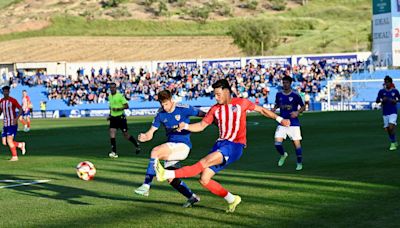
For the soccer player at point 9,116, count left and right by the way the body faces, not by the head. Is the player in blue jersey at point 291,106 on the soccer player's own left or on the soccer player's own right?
on the soccer player's own left

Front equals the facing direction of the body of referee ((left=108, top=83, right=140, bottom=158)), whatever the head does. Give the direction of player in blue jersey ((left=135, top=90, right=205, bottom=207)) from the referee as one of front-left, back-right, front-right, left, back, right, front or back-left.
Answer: front-left

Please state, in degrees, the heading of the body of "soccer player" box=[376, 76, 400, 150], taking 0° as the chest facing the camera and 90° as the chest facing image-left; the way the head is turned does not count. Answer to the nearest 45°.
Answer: approximately 0°

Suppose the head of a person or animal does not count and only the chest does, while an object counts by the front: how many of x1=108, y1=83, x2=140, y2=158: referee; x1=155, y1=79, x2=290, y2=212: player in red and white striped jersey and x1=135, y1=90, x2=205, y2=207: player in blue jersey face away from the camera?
0

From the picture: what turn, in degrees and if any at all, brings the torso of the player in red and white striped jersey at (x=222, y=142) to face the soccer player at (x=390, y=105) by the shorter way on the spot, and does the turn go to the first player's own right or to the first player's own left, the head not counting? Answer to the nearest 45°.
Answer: approximately 180°

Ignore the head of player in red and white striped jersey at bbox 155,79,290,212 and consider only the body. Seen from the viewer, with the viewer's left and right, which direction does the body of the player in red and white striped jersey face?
facing the viewer and to the left of the viewer

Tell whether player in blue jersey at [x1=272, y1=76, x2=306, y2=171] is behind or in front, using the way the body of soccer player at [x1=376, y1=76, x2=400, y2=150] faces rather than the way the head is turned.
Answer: in front

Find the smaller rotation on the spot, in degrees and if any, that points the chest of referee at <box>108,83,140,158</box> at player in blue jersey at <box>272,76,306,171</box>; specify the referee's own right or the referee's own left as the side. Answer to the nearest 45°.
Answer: approximately 90° to the referee's own left

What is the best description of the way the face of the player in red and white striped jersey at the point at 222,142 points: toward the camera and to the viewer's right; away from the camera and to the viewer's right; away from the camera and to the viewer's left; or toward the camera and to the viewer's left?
toward the camera and to the viewer's left

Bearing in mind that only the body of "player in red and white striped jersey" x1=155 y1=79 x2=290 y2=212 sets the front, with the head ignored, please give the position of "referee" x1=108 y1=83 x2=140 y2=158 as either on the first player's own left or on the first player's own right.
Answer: on the first player's own right

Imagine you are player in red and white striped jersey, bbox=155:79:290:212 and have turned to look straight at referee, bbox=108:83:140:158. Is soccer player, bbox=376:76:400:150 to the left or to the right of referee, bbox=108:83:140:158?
right
